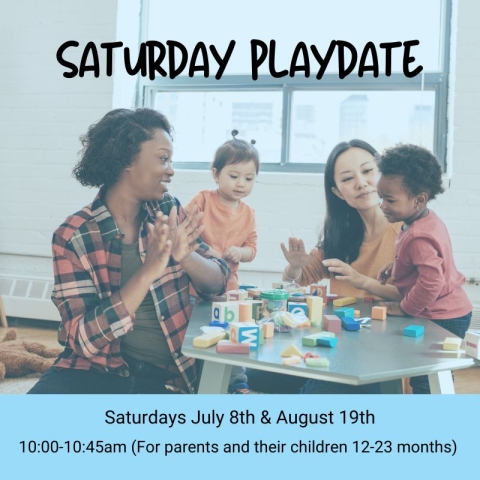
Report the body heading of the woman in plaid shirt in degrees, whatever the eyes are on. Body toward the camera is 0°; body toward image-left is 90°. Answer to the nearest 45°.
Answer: approximately 315°

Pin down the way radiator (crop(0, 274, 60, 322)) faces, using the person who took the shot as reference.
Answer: facing the viewer

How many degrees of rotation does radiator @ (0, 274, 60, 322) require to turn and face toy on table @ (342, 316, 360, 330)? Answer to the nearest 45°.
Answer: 0° — it already faces it

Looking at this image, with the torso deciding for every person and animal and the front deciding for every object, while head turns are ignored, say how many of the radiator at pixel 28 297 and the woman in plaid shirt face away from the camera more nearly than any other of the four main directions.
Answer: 0

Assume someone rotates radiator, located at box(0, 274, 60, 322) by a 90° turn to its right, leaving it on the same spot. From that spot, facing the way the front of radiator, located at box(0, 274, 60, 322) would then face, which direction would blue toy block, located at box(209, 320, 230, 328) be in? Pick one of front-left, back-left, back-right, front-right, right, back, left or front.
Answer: left

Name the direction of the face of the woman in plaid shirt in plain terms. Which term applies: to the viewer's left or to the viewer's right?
to the viewer's right

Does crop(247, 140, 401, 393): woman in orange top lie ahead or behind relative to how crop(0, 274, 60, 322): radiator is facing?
ahead

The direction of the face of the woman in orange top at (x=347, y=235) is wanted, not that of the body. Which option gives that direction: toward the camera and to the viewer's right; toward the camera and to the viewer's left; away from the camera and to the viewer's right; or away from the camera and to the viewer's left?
toward the camera and to the viewer's right
